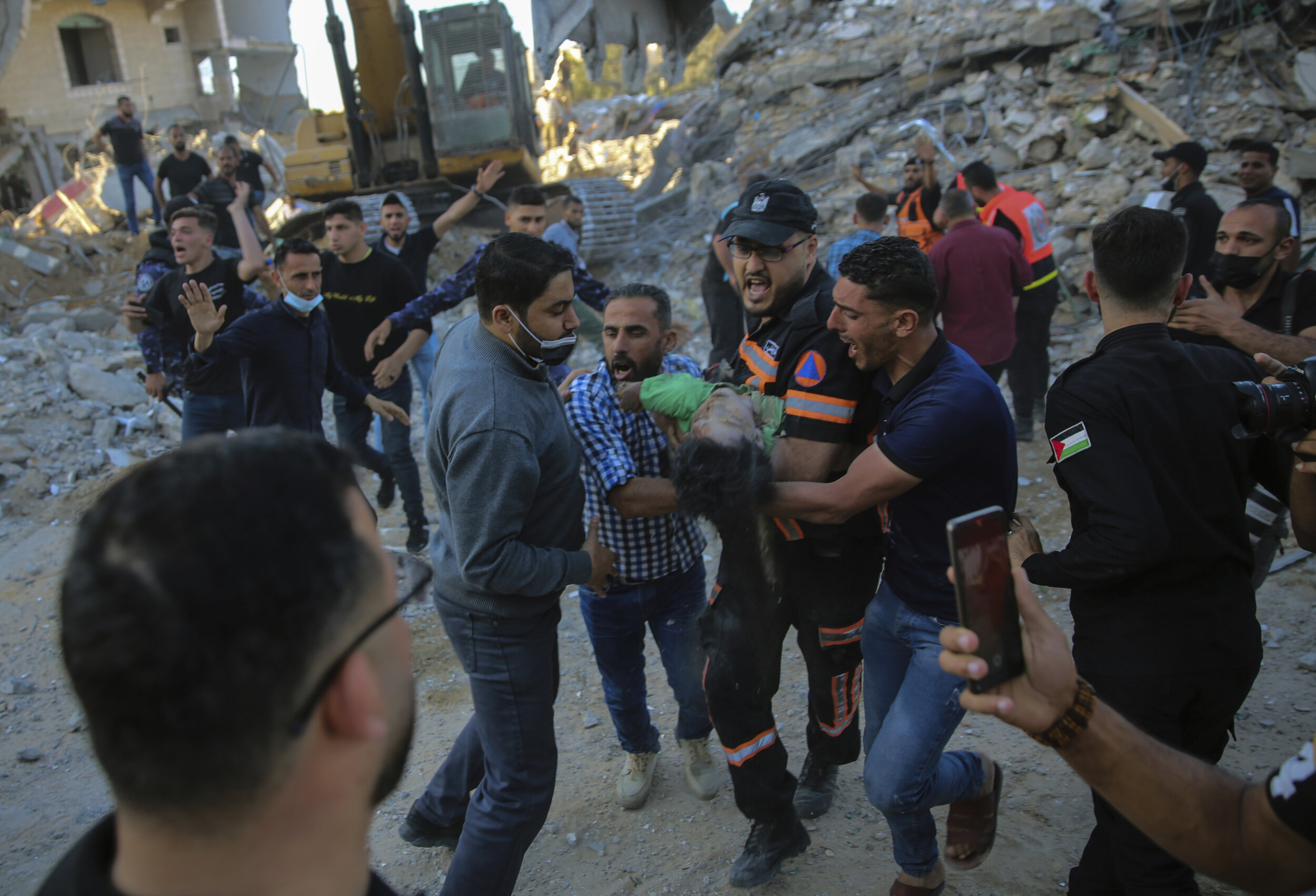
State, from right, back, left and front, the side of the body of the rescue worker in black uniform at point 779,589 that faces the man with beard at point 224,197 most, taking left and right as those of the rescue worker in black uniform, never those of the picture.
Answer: right

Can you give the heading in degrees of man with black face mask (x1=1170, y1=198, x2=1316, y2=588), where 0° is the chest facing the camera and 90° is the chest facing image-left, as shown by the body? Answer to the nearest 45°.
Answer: approximately 45°

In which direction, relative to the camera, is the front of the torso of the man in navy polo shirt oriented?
to the viewer's left

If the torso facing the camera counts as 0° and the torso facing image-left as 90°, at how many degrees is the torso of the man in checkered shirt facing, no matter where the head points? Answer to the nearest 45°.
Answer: approximately 0°

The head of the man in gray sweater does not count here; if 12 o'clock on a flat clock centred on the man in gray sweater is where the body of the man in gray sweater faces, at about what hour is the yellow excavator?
The yellow excavator is roughly at 9 o'clock from the man in gray sweater.

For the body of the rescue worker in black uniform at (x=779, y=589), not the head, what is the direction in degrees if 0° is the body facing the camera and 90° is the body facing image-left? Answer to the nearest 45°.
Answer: approximately 45°

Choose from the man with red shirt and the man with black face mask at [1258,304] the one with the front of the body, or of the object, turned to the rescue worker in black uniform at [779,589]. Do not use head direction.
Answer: the man with black face mask

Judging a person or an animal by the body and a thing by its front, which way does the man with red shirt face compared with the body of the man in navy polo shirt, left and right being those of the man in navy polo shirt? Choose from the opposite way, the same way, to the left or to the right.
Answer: to the right

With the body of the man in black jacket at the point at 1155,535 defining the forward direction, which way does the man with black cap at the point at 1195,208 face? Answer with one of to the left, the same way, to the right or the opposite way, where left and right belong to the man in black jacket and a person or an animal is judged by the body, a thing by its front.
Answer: to the left

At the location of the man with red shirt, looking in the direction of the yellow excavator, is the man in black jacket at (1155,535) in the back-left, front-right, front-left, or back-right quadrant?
back-left
